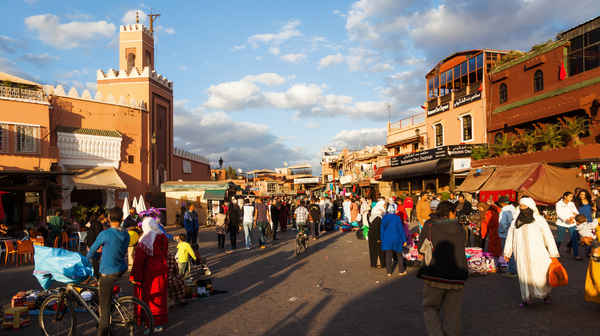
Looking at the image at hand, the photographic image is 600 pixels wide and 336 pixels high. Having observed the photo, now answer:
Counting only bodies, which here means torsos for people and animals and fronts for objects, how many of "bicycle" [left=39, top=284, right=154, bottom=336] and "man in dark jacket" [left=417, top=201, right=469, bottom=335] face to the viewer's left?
1

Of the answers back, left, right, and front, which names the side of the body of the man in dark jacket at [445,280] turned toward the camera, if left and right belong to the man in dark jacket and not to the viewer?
back

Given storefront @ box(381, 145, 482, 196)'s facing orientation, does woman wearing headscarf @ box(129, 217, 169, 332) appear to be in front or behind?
in front

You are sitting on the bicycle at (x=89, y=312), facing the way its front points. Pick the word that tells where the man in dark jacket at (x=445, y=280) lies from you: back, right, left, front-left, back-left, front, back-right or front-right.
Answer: back-left

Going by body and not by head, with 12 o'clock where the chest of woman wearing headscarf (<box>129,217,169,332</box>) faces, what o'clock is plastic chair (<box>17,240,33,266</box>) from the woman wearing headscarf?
The plastic chair is roughly at 1 o'clock from the woman wearing headscarf.

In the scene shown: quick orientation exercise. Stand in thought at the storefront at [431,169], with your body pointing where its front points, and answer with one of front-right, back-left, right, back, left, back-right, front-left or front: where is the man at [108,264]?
front-left

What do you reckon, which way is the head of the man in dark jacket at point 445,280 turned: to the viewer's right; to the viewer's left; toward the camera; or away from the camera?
away from the camera

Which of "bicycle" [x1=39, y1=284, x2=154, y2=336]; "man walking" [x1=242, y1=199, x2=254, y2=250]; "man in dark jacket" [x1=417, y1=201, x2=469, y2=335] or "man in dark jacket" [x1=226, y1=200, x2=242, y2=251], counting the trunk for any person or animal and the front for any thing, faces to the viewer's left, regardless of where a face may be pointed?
the bicycle
